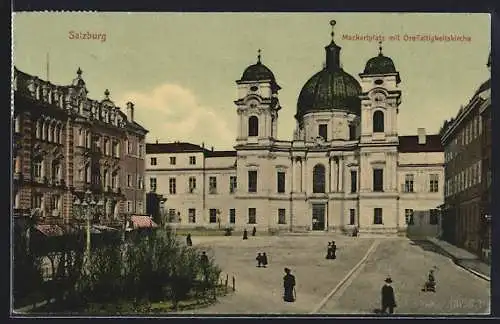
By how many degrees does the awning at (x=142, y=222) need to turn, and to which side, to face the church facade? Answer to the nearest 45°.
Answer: approximately 45° to its left

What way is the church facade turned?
toward the camera

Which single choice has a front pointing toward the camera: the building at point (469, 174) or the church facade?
the church facade

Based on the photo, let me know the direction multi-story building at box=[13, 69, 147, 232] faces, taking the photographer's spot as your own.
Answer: facing the viewer and to the right of the viewer

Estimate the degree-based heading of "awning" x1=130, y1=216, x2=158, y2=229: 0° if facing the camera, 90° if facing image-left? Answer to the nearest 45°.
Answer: approximately 315°

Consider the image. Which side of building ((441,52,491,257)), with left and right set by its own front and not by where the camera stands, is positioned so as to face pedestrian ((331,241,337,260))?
front

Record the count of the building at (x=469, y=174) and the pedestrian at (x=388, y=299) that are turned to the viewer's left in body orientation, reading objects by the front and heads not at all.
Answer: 1

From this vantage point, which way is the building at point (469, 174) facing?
to the viewer's left

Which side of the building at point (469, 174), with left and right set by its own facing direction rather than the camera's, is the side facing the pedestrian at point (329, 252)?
front
